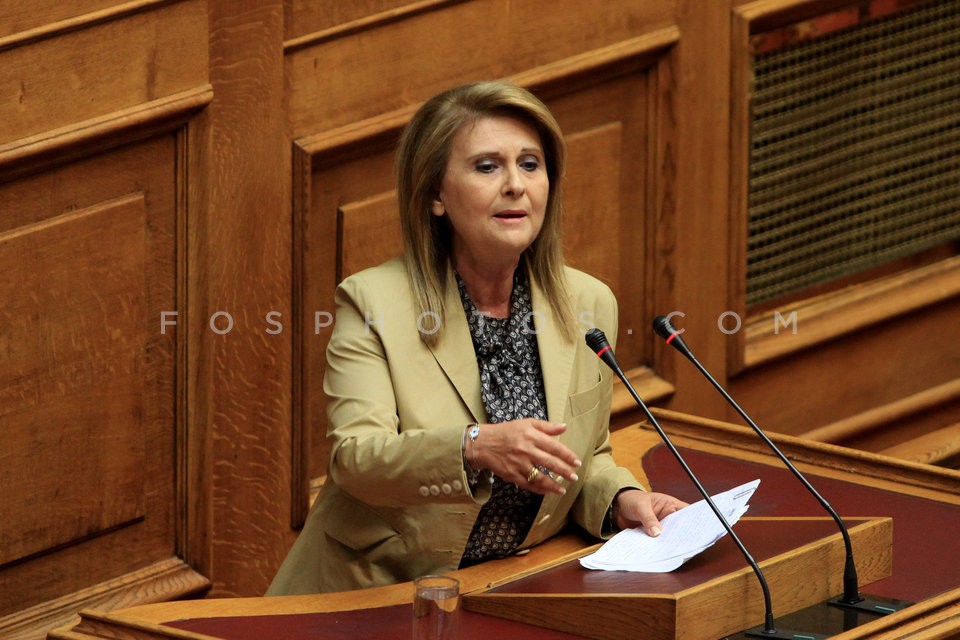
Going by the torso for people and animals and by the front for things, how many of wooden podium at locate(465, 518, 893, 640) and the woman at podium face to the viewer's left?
0

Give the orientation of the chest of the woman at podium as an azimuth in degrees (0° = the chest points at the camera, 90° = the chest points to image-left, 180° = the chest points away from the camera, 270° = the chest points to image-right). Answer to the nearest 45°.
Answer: approximately 315°

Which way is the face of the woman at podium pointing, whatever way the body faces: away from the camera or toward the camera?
toward the camera
